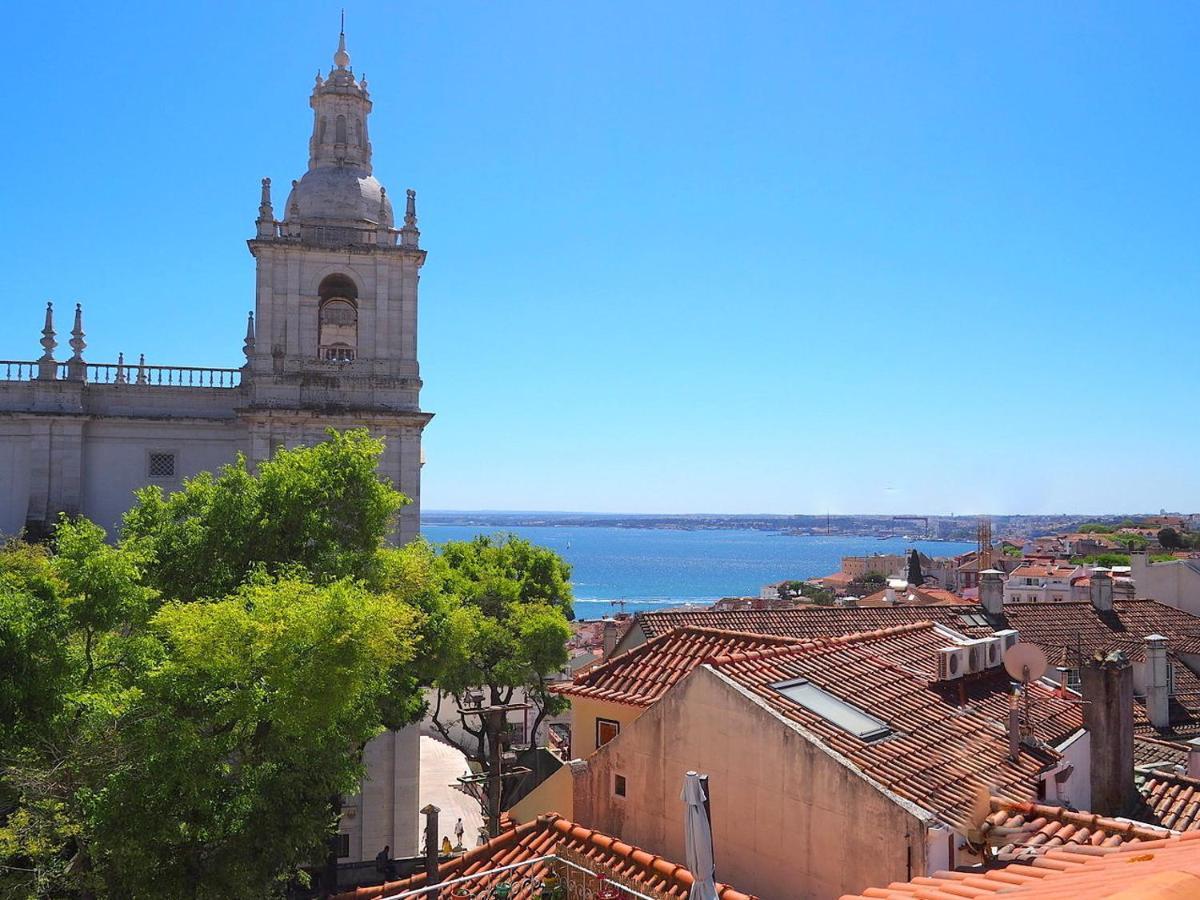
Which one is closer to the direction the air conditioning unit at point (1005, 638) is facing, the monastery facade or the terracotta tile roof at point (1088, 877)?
the terracotta tile roof

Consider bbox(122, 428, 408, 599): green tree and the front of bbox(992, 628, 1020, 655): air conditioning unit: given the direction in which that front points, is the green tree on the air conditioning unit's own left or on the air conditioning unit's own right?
on the air conditioning unit's own right

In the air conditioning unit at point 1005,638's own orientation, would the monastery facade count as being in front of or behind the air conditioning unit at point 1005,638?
behind

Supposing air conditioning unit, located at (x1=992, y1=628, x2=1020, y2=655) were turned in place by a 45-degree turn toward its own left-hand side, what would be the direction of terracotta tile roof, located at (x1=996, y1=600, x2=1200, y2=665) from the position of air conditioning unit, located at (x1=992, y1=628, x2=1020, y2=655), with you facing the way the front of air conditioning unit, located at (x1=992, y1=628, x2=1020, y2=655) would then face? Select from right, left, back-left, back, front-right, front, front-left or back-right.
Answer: left

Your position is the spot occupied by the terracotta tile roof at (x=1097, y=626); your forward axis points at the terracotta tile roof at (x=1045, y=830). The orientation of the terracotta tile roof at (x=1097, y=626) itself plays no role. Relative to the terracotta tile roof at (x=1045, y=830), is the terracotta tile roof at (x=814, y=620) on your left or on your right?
right

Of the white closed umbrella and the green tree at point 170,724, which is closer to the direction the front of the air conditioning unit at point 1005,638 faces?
the white closed umbrella

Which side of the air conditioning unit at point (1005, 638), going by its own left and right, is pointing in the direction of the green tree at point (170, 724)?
right
